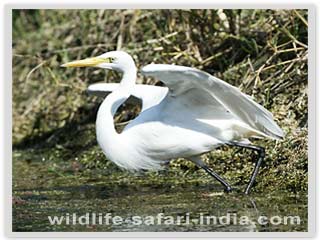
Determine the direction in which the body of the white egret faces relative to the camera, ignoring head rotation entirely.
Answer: to the viewer's left
